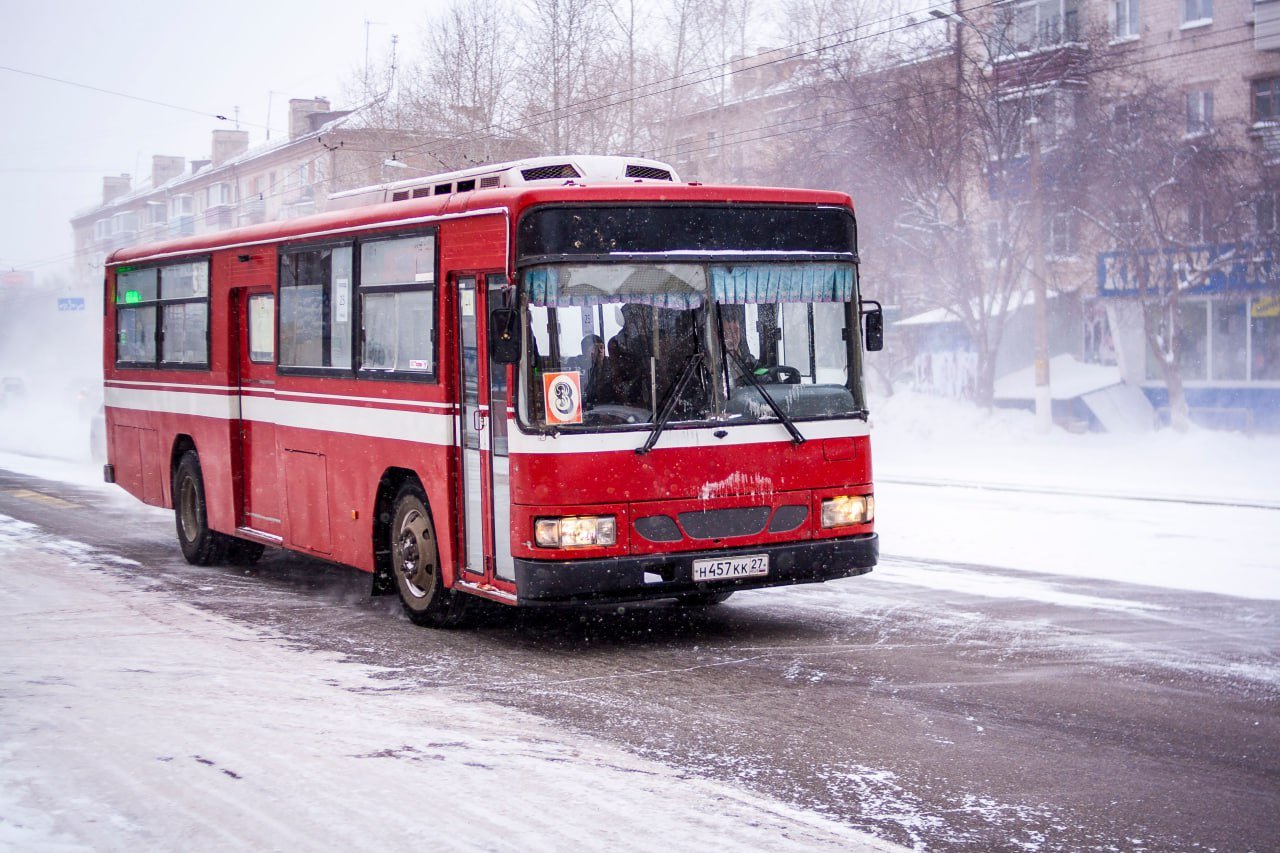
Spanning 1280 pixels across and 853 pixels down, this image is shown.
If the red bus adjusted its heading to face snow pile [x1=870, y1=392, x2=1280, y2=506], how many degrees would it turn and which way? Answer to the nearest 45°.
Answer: approximately 90° to its left

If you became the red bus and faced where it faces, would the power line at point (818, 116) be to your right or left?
on your left

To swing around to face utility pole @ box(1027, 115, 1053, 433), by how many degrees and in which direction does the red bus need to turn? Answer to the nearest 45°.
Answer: approximately 90° to its left

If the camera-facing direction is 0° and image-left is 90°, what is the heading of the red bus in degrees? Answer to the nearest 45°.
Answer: approximately 315°

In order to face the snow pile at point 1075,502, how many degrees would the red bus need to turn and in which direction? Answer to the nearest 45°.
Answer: approximately 90° to its left
